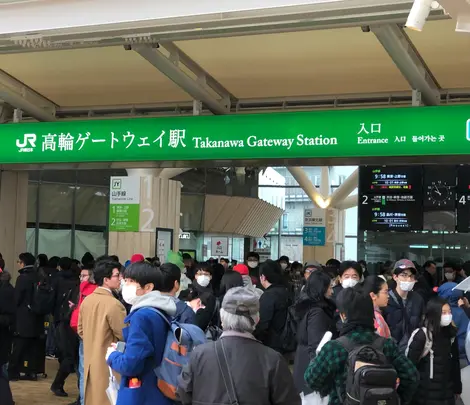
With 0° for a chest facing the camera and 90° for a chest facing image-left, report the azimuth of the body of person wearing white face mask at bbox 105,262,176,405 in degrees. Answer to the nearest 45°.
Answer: approximately 90°

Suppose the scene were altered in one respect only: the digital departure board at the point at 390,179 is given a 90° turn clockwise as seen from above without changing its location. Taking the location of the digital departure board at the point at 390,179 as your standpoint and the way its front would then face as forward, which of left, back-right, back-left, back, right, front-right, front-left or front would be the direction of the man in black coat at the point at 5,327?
front-left

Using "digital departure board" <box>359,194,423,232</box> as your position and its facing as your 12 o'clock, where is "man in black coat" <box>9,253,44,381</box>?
The man in black coat is roughly at 2 o'clock from the digital departure board.

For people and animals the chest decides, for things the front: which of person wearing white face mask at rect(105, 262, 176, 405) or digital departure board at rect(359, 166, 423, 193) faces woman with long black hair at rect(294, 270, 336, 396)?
the digital departure board

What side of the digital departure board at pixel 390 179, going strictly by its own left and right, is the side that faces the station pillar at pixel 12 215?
right

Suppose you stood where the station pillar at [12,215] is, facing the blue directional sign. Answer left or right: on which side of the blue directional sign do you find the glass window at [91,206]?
left

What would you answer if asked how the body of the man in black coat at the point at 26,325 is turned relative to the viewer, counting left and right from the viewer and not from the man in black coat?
facing to the left of the viewer
